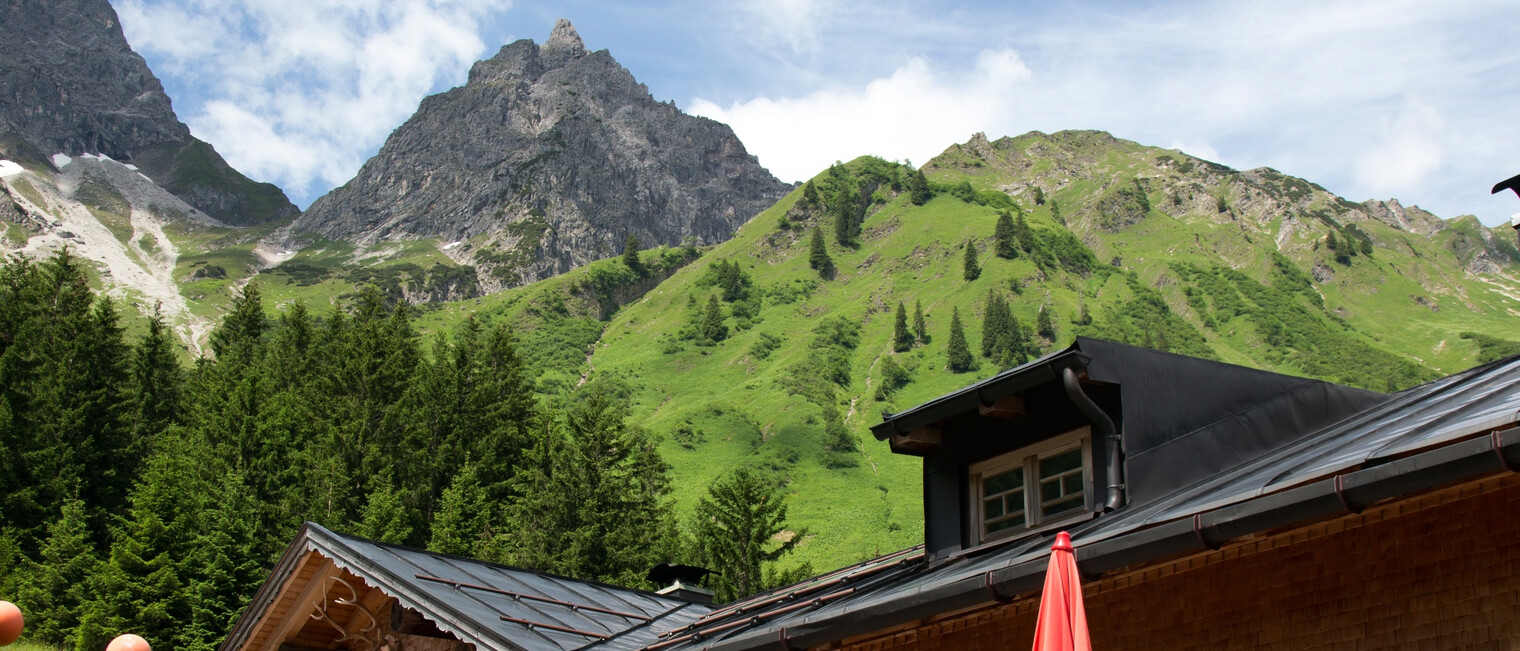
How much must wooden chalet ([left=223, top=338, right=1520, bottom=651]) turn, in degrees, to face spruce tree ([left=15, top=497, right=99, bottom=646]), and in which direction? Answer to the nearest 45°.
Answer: approximately 90° to its right

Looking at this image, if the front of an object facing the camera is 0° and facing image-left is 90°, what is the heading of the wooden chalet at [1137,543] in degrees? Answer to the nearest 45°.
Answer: approximately 45°

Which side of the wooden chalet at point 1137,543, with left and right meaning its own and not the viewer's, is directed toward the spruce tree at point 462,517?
right
